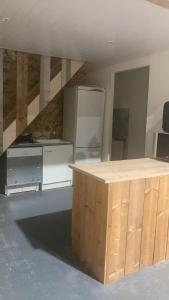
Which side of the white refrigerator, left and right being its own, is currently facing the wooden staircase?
right

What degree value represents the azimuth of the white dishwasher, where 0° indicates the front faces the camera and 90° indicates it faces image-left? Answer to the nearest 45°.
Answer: approximately 0°

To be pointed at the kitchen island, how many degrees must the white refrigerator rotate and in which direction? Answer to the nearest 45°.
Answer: approximately 45° to its right

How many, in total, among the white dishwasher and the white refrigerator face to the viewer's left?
0

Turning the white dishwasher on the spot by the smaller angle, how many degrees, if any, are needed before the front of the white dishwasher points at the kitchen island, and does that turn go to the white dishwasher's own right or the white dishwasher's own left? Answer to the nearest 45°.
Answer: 0° — it already faces it
